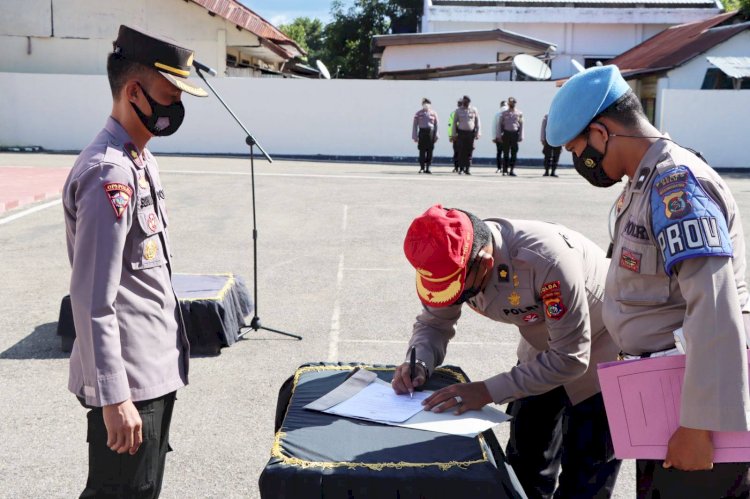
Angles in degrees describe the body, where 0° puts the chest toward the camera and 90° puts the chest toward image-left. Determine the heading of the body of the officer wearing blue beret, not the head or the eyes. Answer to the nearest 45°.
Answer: approximately 90°

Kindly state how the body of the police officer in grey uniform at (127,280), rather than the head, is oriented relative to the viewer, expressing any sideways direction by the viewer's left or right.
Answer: facing to the right of the viewer

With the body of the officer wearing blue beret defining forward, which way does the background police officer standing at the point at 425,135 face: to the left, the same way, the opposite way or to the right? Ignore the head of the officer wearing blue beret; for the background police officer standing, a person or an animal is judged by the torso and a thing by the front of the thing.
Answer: to the left

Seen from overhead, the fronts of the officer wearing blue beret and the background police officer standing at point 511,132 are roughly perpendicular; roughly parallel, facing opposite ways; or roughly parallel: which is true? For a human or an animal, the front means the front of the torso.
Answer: roughly perpendicular

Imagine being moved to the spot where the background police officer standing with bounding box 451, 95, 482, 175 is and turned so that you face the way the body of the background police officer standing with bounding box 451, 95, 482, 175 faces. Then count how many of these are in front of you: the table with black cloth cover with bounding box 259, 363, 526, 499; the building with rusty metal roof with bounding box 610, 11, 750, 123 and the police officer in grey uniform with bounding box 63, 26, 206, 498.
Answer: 2

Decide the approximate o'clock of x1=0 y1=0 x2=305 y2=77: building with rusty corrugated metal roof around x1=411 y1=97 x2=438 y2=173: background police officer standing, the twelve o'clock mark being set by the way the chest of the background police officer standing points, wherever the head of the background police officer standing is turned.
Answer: The building with rusty corrugated metal roof is roughly at 4 o'clock from the background police officer standing.

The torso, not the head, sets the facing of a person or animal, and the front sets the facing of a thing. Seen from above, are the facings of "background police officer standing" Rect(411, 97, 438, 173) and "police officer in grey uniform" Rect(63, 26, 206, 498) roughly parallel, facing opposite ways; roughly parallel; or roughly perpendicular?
roughly perpendicular

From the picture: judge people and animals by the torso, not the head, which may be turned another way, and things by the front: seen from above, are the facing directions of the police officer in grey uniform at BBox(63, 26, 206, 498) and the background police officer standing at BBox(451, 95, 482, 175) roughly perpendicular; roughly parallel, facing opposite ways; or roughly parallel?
roughly perpendicular

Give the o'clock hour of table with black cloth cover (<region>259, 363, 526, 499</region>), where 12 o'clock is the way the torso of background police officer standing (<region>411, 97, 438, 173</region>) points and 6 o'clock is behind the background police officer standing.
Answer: The table with black cloth cover is roughly at 12 o'clock from the background police officer standing.

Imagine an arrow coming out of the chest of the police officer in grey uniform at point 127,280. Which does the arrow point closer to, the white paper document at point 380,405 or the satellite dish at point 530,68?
the white paper document

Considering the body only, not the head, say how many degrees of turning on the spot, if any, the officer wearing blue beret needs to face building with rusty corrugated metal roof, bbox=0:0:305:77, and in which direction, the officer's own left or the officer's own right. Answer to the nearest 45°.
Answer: approximately 45° to the officer's own right

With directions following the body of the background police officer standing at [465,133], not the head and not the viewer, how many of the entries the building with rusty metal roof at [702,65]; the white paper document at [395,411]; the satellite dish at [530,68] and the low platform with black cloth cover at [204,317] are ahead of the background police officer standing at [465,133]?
2

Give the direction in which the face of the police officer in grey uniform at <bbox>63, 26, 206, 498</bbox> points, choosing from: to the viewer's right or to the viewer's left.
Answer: to the viewer's right

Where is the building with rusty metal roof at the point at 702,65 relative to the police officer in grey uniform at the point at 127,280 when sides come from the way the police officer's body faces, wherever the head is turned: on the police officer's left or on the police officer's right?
on the police officer's left
